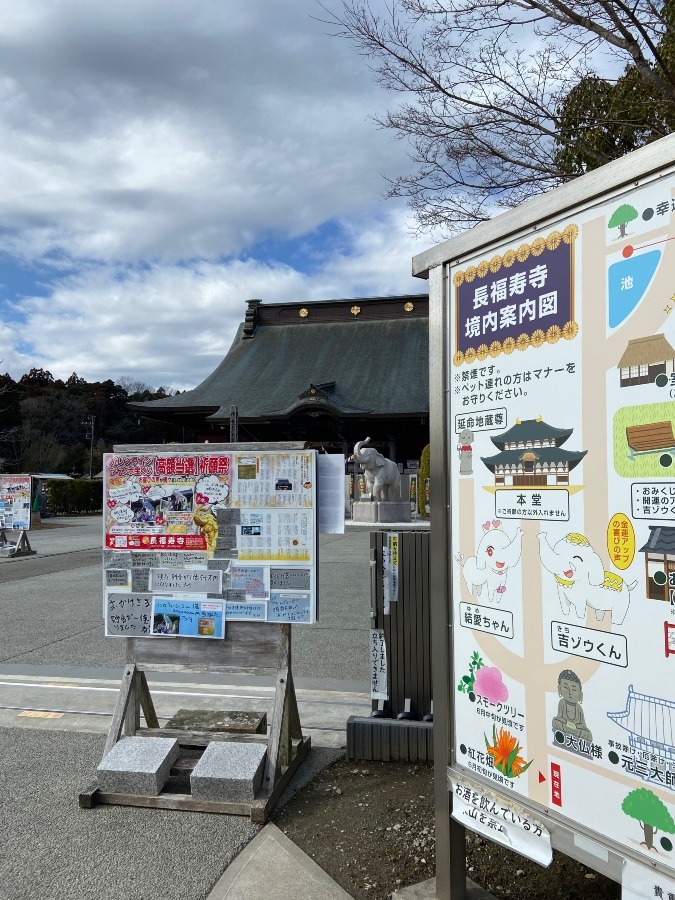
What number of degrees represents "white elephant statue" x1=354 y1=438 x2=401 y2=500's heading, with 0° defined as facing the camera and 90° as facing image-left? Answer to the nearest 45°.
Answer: approximately 45°

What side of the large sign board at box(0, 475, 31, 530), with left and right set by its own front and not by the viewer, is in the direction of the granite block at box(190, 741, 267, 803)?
front

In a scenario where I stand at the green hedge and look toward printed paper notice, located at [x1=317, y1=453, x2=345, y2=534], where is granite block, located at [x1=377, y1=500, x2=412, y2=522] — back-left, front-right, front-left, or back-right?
front-left

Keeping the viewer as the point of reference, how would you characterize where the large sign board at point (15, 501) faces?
facing the viewer

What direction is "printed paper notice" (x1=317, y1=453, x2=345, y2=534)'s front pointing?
toward the camera

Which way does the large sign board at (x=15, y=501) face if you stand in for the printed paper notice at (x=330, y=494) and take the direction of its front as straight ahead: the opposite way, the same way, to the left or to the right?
the same way

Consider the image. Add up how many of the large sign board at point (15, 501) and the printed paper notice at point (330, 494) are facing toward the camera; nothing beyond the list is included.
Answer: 2

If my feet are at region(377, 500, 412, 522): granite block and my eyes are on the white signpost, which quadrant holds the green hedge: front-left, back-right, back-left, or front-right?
back-right

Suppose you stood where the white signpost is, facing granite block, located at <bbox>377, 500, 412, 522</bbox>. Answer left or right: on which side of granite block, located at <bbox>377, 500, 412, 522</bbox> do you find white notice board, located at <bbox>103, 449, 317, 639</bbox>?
left

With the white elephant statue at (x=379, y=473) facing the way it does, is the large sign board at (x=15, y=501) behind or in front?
in front

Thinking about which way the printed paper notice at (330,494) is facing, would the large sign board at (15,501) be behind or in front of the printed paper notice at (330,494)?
behind

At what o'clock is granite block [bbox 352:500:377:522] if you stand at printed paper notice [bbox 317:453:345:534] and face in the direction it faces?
The granite block is roughly at 6 o'clock from the printed paper notice.
